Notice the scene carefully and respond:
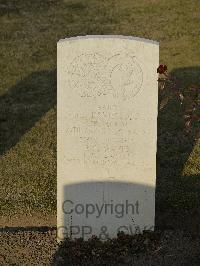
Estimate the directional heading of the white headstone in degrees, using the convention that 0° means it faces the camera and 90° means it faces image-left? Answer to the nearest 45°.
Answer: approximately 0°
